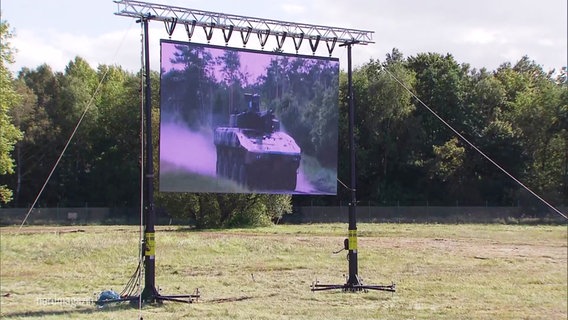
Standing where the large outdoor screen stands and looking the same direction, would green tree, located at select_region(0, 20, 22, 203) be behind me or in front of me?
behind
